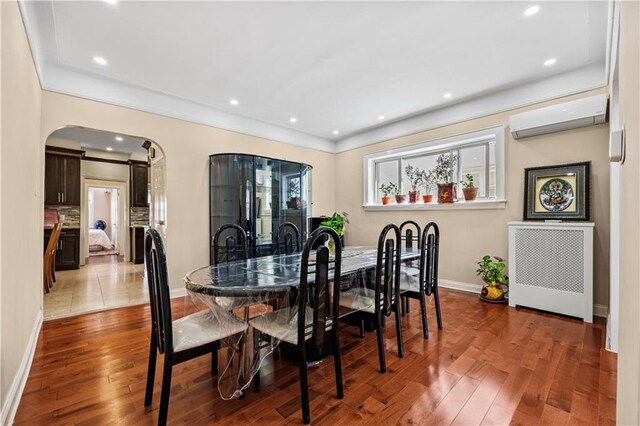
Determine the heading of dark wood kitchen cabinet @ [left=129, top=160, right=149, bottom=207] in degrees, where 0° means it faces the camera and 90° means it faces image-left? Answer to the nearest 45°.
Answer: approximately 315°

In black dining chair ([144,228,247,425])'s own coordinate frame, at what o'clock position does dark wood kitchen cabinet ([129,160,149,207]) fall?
The dark wood kitchen cabinet is roughly at 10 o'clock from the black dining chair.

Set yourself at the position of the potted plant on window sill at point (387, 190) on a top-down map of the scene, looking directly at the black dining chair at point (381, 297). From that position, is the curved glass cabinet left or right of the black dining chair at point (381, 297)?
right

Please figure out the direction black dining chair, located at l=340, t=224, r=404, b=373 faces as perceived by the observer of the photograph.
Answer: facing away from the viewer and to the left of the viewer

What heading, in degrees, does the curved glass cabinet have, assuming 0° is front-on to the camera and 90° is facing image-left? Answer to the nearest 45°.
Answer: approximately 315°

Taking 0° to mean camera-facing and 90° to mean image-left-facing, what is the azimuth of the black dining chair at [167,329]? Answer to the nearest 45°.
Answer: approximately 225°

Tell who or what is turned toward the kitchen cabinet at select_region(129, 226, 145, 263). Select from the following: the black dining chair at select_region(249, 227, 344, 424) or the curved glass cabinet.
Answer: the black dining chair

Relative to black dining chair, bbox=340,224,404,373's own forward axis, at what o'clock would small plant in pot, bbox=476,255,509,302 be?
The small plant in pot is roughly at 3 o'clock from the black dining chair.
